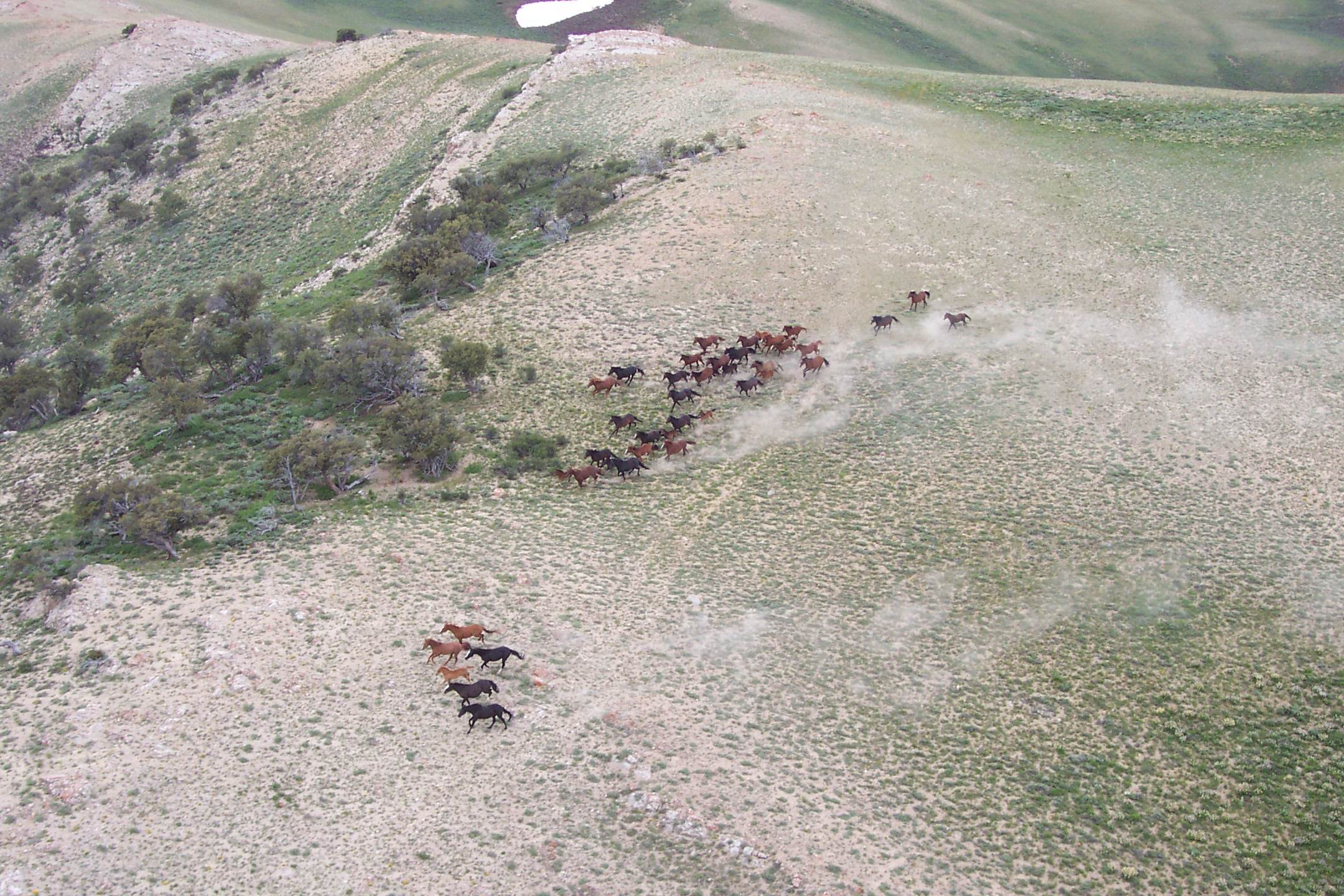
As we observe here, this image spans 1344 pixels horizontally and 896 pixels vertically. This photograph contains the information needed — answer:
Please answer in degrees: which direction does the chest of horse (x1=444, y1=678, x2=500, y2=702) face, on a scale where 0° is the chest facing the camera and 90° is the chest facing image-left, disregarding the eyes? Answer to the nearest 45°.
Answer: approximately 90°

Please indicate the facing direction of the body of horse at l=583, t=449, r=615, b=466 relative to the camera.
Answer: to the viewer's left

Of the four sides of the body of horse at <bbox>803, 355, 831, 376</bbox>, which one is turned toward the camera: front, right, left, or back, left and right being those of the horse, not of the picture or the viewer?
left

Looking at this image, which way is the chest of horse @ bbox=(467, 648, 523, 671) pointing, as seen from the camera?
to the viewer's left

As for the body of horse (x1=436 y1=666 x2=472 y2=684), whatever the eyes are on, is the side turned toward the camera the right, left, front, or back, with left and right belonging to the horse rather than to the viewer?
left

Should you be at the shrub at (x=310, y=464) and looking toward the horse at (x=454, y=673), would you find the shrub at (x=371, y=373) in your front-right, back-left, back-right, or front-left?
back-left

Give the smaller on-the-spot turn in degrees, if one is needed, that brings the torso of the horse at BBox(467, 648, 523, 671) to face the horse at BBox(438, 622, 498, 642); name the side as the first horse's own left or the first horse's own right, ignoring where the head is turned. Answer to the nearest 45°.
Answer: approximately 45° to the first horse's own right

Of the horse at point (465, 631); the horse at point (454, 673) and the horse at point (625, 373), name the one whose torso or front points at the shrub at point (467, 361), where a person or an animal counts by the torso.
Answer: the horse at point (625, 373)
